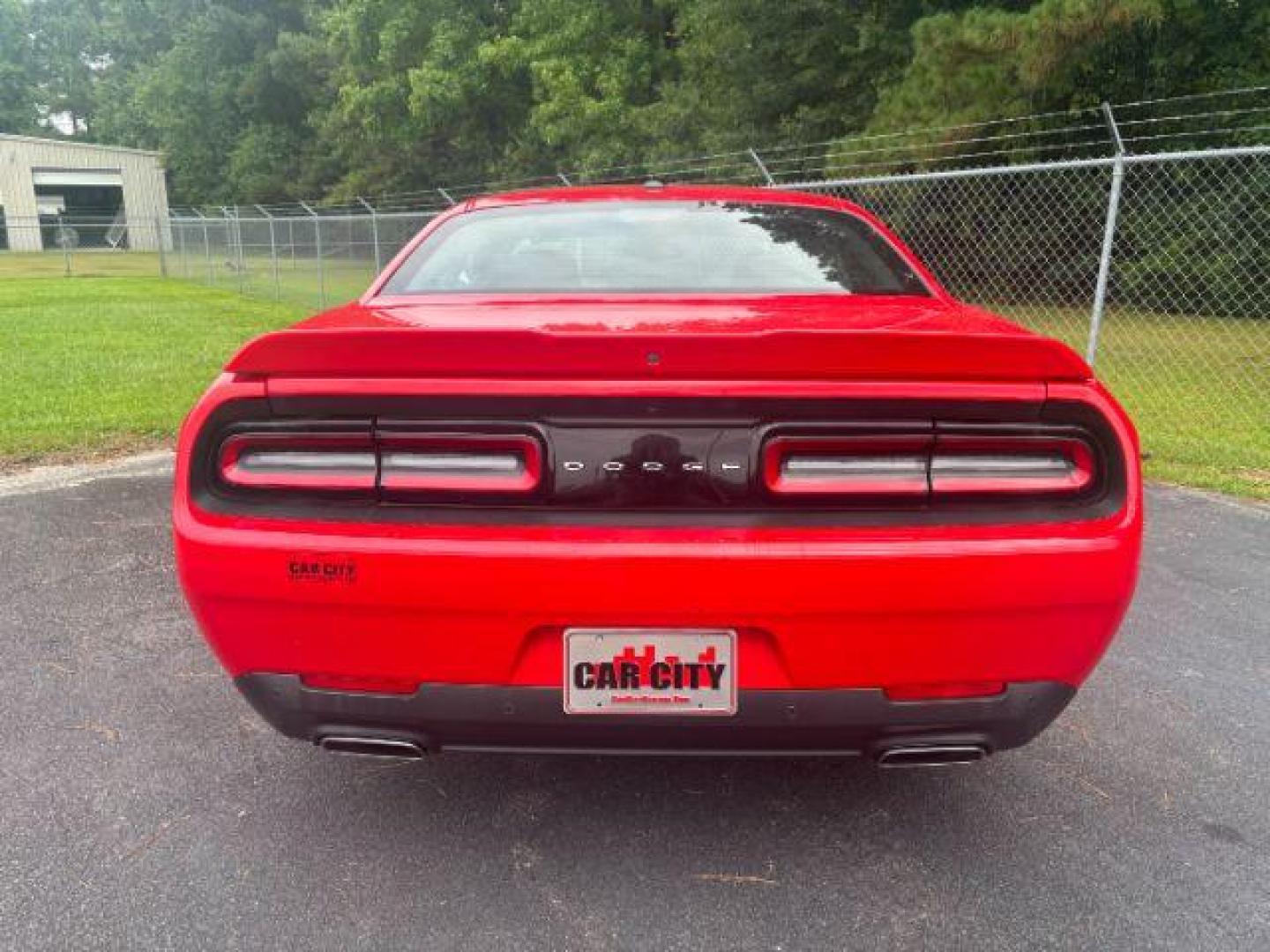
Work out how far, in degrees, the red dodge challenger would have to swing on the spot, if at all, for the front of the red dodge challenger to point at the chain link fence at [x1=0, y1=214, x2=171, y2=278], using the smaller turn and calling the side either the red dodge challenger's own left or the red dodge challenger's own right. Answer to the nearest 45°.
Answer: approximately 45° to the red dodge challenger's own left

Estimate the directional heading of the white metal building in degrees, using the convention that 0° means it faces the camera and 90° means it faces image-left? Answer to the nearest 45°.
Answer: approximately 0°

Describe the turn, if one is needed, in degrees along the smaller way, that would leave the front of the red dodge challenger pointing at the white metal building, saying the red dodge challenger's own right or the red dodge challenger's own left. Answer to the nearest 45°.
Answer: approximately 45° to the red dodge challenger's own left

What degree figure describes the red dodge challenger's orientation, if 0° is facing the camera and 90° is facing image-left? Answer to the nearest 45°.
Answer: approximately 180°

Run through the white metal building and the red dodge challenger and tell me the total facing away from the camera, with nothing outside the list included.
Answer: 1

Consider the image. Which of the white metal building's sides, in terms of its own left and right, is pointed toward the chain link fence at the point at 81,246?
front

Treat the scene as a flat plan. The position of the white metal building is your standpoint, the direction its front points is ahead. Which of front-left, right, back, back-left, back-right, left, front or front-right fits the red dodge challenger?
front

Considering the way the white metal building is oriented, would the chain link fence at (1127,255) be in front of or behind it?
in front

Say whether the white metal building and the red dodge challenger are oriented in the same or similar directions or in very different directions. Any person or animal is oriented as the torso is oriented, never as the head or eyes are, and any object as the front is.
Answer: very different directions

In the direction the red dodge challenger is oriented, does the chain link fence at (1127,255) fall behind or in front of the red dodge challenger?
in front
